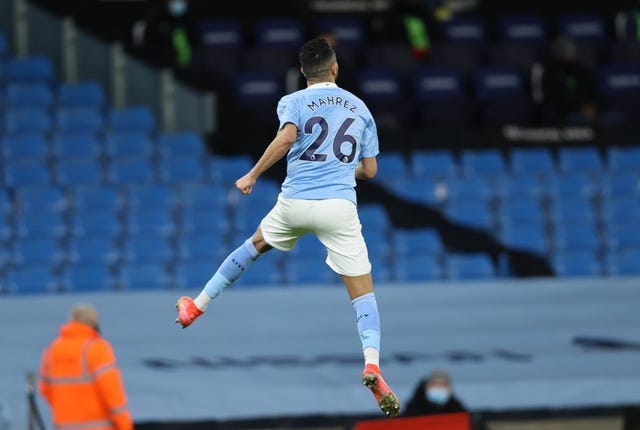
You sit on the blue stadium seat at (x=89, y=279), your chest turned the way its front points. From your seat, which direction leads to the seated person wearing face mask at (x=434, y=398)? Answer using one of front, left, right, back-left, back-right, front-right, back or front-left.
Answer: front-left

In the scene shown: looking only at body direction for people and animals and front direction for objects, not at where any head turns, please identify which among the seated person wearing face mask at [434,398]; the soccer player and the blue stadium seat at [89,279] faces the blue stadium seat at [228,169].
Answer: the soccer player

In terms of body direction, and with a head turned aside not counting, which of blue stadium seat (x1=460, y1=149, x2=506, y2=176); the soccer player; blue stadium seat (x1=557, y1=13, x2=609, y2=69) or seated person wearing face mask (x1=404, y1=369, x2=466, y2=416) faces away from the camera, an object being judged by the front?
the soccer player

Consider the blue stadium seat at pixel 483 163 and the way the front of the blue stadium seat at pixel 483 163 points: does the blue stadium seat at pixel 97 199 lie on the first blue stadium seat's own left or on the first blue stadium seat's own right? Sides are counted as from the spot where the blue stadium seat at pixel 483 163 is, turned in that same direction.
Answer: on the first blue stadium seat's own right

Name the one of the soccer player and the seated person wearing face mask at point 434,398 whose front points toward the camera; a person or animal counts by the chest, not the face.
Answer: the seated person wearing face mask

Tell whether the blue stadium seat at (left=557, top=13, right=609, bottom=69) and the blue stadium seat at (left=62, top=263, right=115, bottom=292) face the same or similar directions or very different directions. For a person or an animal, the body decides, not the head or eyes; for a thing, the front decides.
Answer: same or similar directions

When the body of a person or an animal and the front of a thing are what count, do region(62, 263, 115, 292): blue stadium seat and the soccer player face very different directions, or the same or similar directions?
very different directions

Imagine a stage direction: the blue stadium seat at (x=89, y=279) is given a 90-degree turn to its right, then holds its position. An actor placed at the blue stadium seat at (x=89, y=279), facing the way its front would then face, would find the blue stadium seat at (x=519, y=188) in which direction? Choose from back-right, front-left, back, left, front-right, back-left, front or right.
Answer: back

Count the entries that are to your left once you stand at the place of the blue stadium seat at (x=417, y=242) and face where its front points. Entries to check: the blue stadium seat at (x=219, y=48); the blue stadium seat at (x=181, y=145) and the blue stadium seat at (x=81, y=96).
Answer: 0

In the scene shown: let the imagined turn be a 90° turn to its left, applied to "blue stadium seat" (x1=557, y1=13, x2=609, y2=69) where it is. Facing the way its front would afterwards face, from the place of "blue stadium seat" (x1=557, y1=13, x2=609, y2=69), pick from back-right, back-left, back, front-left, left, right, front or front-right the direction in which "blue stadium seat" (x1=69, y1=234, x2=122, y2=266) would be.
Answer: back-right

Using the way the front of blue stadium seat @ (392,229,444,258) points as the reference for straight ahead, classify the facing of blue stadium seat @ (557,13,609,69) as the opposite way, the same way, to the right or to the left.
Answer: the same way

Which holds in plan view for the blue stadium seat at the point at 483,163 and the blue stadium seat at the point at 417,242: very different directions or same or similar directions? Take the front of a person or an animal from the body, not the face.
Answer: same or similar directions

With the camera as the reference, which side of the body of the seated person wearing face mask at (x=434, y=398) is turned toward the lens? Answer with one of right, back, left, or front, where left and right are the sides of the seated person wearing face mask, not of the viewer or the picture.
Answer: front

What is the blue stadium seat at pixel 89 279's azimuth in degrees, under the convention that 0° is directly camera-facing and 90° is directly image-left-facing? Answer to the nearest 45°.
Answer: approximately 0°

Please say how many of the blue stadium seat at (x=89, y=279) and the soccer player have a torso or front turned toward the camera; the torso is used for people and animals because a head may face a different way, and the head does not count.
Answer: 1

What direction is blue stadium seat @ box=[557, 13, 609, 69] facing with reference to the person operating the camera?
facing the viewer

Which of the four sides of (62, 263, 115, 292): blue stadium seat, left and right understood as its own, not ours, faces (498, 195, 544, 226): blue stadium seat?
left

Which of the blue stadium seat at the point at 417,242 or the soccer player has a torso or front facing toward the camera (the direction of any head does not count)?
the blue stadium seat

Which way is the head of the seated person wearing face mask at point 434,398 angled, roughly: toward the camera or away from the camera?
toward the camera

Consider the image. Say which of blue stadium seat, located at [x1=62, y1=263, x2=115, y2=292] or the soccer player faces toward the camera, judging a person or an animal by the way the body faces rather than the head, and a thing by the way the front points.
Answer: the blue stadium seat

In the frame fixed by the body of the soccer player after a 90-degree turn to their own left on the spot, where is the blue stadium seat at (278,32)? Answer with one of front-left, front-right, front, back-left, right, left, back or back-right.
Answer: right
